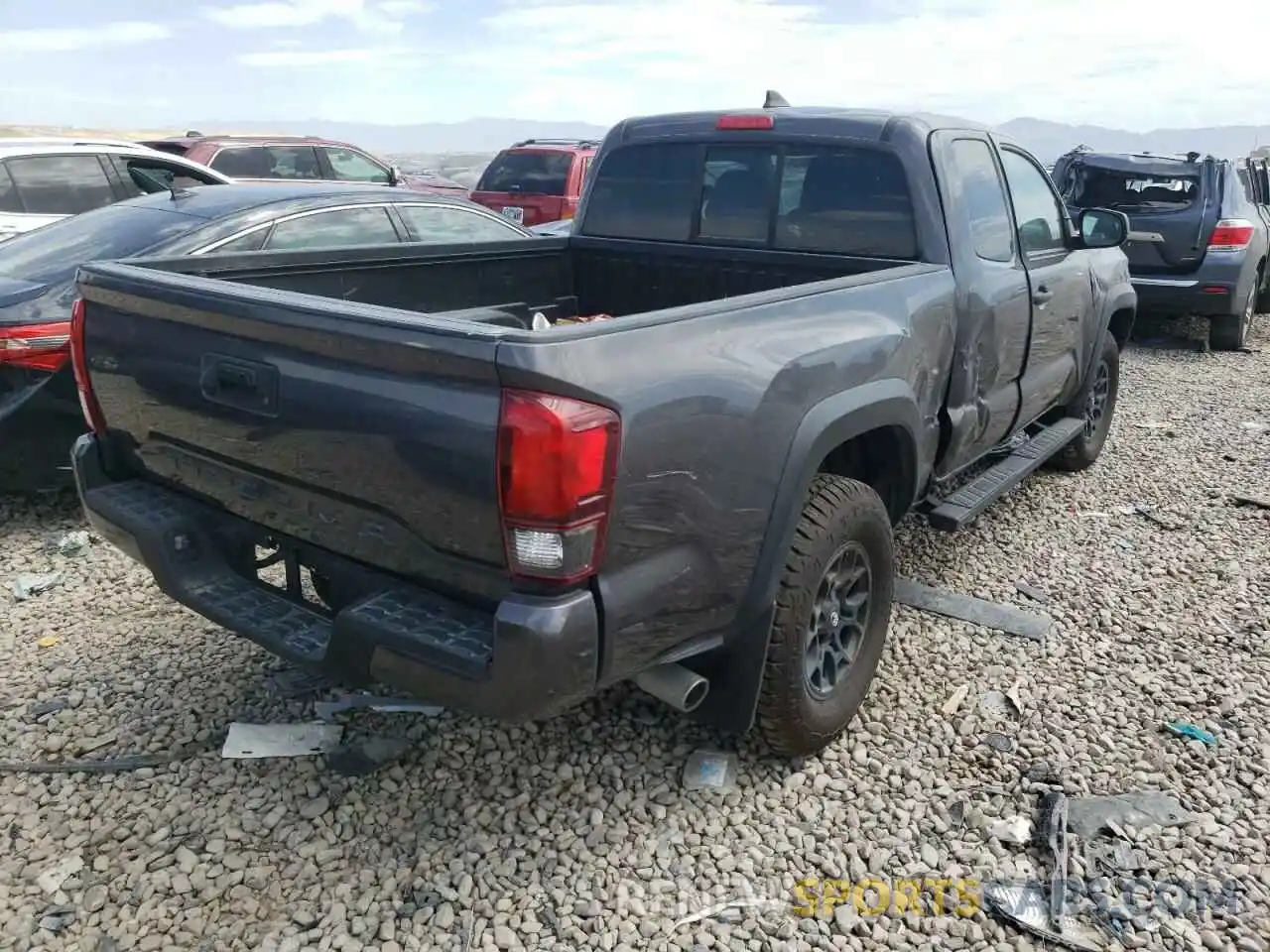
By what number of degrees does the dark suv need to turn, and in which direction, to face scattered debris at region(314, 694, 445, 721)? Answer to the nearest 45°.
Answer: approximately 180°

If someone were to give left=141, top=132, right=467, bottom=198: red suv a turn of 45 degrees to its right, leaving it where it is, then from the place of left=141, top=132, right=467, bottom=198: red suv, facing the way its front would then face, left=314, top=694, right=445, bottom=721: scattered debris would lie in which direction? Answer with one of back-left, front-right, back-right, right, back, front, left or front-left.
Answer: right

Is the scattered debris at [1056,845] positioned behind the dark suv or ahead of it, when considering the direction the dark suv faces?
behind

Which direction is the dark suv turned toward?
away from the camera

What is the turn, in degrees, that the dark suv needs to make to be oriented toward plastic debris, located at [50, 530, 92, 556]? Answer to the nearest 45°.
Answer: approximately 135° to its left

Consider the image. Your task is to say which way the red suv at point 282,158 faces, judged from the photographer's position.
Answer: facing away from the viewer and to the right of the viewer

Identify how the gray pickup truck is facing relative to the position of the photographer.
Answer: facing away from the viewer and to the right of the viewer

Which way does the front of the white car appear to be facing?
to the viewer's right

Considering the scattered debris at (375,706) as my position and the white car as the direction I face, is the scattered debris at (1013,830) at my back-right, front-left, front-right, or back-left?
back-right

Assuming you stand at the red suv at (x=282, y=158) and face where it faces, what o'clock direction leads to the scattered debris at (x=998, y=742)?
The scattered debris is roughly at 4 o'clock from the red suv.

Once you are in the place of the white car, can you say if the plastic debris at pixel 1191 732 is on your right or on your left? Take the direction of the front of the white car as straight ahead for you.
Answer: on your right

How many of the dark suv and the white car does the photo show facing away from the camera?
1

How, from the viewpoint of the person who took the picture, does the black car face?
facing away from the viewer and to the right of the viewer
